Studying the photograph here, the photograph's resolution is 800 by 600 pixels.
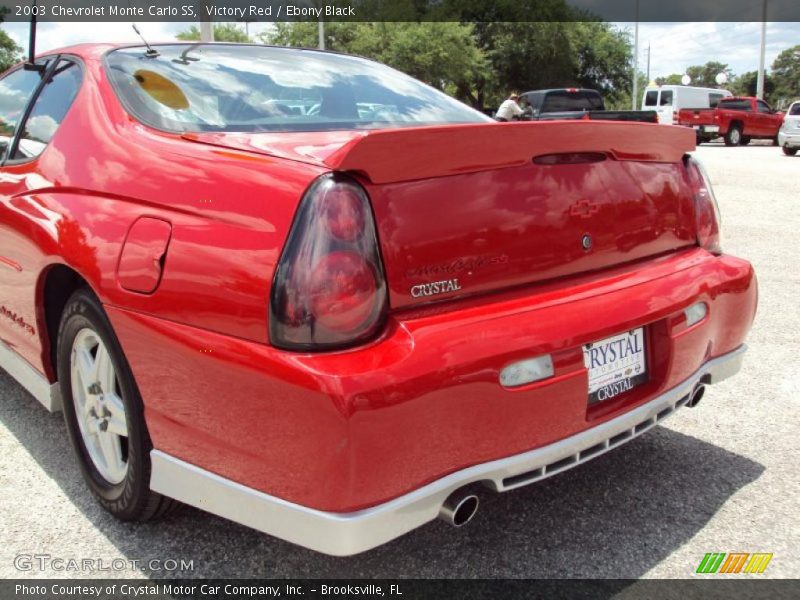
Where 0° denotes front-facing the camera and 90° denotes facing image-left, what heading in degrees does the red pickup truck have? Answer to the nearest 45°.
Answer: approximately 225°

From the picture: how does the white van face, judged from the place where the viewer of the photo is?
facing away from the viewer and to the right of the viewer

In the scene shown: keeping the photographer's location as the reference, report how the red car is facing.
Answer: facing away from the viewer and to the left of the viewer

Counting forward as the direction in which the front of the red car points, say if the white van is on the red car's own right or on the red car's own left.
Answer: on the red car's own right

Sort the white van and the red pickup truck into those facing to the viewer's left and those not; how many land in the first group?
0

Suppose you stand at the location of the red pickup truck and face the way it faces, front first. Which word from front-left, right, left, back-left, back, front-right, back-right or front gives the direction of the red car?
back-right

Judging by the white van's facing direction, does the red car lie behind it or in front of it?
behind

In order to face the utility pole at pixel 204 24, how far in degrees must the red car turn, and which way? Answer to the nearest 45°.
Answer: approximately 45° to its right
